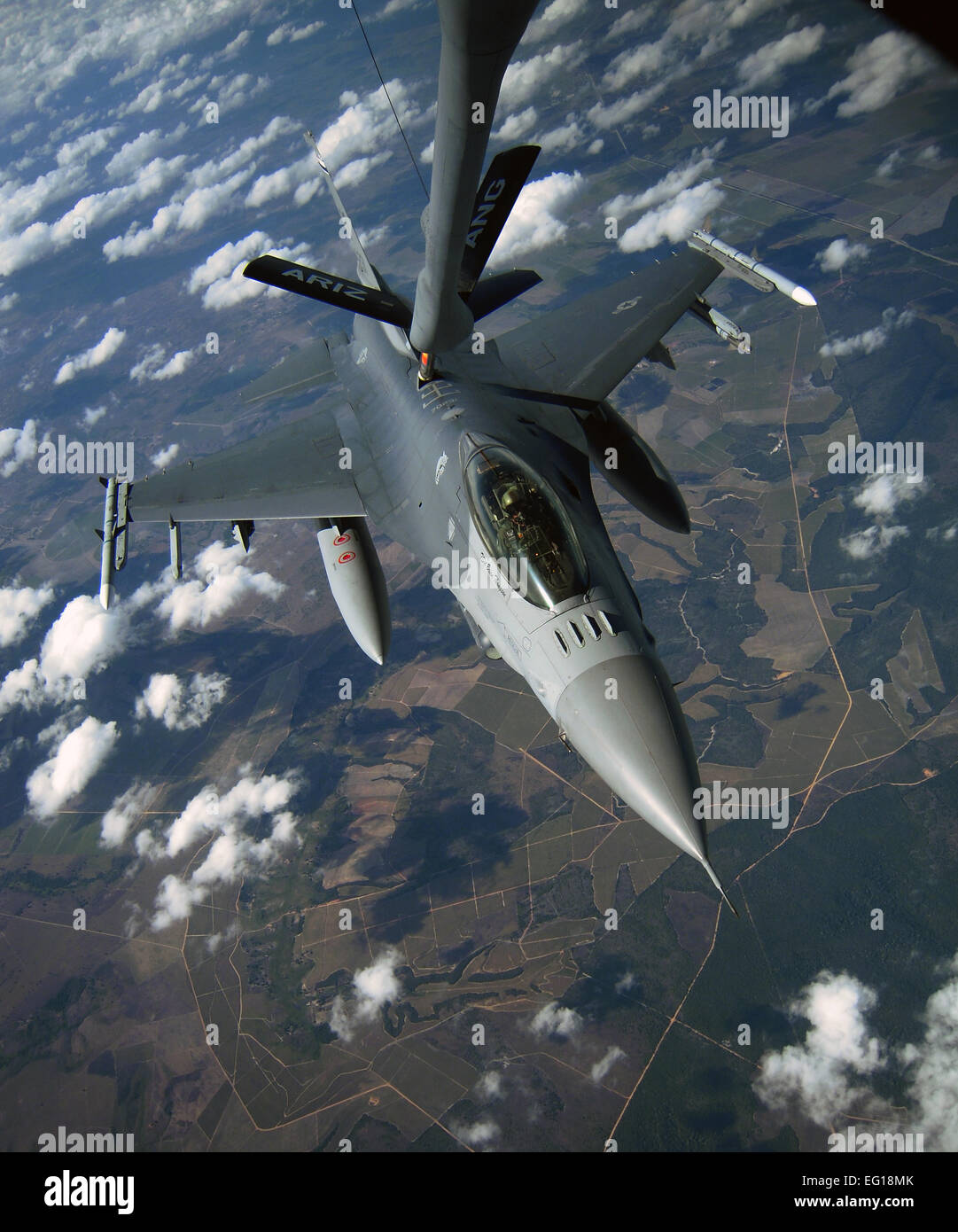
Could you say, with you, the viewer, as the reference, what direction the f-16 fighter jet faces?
facing the viewer and to the right of the viewer
